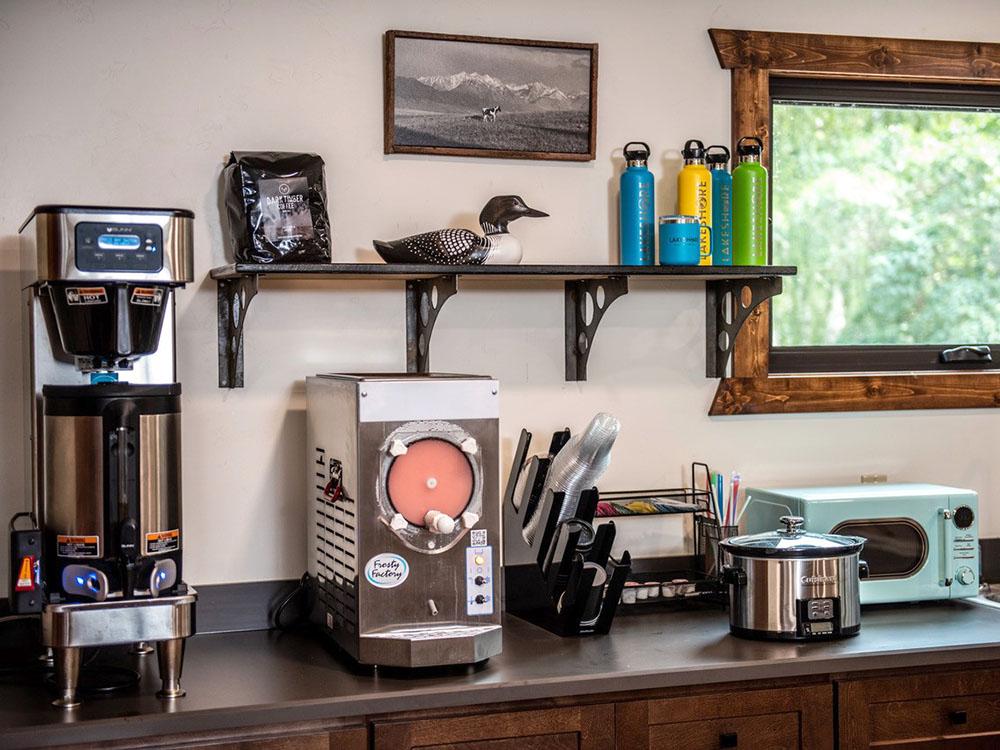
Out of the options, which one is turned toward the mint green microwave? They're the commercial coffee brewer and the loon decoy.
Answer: the loon decoy

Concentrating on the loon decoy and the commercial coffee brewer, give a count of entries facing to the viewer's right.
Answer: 1

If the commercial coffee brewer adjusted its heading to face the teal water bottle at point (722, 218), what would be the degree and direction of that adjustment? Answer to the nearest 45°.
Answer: approximately 90° to its left

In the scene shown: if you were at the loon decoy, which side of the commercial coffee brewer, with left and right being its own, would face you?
left

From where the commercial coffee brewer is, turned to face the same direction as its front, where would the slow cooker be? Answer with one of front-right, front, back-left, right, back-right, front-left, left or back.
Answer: left

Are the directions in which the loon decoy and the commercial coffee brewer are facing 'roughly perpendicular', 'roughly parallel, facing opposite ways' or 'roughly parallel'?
roughly perpendicular

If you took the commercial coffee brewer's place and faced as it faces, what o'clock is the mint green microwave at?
The mint green microwave is roughly at 9 o'clock from the commercial coffee brewer.

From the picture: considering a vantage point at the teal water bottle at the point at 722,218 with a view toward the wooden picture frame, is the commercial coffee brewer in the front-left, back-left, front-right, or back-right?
front-left

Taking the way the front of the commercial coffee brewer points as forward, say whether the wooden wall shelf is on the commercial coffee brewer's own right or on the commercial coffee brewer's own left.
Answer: on the commercial coffee brewer's own left

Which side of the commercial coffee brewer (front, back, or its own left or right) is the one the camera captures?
front

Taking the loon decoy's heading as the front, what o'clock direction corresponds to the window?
The window is roughly at 11 o'clock from the loon decoy.

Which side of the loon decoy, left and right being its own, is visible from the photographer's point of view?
right
